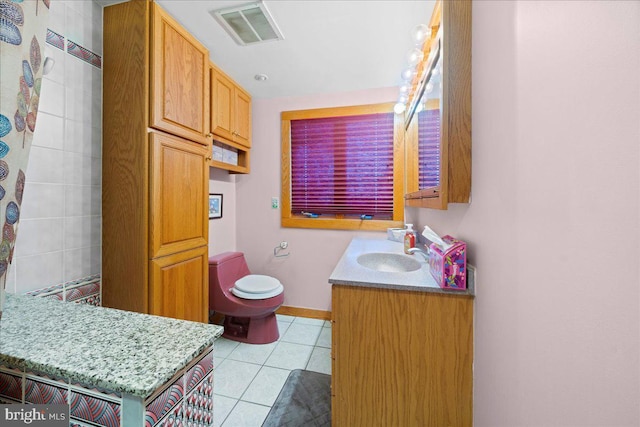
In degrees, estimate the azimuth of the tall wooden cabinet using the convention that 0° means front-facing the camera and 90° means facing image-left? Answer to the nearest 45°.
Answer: approximately 315°

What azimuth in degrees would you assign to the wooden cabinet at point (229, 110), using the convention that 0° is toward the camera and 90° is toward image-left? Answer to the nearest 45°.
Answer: approximately 315°

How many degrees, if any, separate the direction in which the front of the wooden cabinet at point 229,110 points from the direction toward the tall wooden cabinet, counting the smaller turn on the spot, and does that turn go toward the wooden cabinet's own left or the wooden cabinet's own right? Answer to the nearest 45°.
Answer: approximately 90° to the wooden cabinet's own right

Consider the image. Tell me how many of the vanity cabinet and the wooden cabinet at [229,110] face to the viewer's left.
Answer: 1

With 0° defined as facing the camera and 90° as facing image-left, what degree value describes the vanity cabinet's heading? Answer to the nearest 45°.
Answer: approximately 90°

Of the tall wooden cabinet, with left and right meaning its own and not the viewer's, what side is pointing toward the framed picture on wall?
left

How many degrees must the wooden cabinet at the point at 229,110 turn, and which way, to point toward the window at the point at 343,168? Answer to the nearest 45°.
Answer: approximately 45° to its left

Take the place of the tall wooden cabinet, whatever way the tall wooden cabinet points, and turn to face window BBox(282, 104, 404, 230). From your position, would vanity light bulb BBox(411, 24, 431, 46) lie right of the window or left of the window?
right

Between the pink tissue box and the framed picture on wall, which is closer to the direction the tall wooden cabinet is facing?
the pink tissue box
